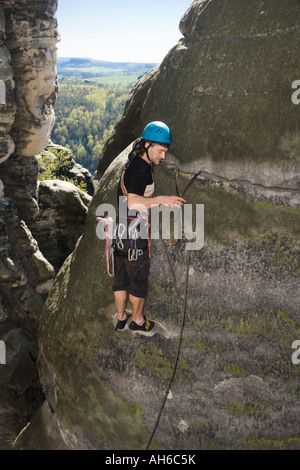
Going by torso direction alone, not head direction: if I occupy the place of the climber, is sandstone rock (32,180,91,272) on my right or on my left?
on my left

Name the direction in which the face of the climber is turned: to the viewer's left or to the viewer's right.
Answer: to the viewer's right

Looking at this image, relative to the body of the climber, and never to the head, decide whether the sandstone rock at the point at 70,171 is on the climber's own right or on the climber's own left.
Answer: on the climber's own left

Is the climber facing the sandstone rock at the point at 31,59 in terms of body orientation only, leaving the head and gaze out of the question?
no

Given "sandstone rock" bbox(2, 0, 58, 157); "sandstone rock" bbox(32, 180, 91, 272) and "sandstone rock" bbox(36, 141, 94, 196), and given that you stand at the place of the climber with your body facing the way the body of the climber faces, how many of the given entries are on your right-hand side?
0

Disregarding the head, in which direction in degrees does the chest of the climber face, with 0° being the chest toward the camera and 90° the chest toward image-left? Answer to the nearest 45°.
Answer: approximately 270°
